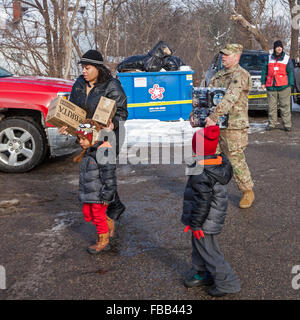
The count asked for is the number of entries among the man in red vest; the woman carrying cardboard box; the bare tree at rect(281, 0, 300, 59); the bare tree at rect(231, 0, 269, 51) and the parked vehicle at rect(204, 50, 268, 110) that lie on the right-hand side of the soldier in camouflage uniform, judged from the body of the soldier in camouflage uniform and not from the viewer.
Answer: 4

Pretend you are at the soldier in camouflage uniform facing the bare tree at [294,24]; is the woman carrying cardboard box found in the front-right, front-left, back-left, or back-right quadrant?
back-left

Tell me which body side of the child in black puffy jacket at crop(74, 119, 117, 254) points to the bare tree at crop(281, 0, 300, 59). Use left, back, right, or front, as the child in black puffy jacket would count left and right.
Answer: back

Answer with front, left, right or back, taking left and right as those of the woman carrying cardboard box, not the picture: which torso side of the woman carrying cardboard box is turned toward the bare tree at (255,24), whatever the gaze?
back

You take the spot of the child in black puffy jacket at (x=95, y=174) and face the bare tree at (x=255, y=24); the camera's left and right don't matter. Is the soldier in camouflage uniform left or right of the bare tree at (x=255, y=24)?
right

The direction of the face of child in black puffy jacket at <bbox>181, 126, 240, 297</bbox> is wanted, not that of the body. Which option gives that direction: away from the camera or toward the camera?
away from the camera

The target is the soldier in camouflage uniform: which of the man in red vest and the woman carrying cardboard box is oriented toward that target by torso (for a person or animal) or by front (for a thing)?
the man in red vest

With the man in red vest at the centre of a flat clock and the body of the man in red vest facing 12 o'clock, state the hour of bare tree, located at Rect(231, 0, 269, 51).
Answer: The bare tree is roughly at 6 o'clock from the man in red vest.

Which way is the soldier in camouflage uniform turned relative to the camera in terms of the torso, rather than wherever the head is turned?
to the viewer's left
